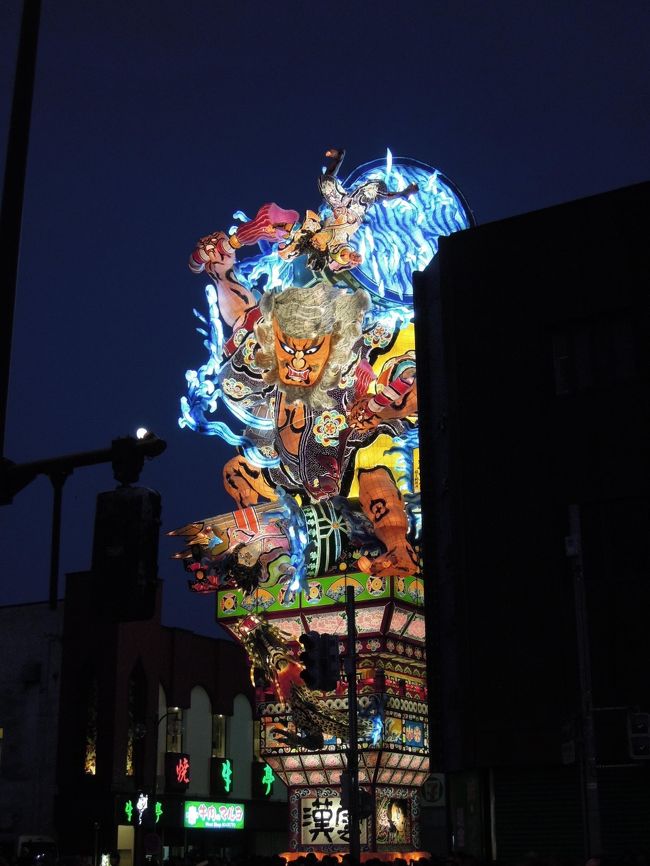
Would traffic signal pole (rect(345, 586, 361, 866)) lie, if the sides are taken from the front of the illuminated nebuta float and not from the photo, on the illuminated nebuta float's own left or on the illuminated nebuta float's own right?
on the illuminated nebuta float's own left

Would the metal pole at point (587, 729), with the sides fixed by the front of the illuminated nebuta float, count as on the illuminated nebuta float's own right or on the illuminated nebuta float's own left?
on the illuminated nebuta float's own left

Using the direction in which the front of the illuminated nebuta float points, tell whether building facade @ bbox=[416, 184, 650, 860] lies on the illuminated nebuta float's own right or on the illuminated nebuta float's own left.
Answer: on the illuminated nebuta float's own left

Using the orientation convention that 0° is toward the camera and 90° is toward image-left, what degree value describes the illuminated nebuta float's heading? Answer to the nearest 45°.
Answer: approximately 45°
